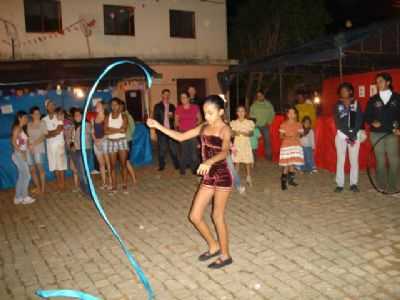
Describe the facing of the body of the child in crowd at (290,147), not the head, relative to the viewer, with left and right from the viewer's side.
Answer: facing the viewer

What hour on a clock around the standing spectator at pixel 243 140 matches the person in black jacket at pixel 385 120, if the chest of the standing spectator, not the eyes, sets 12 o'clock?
The person in black jacket is roughly at 10 o'clock from the standing spectator.

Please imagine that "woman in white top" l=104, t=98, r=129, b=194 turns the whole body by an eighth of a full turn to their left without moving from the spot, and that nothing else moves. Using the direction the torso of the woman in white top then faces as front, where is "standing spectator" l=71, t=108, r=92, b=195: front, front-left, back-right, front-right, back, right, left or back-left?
back

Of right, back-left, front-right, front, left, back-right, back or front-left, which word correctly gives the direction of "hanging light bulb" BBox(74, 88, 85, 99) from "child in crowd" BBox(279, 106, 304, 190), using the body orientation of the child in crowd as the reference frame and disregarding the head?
back-right

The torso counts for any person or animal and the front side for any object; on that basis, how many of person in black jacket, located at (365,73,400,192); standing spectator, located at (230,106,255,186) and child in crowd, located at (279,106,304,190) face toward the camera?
3

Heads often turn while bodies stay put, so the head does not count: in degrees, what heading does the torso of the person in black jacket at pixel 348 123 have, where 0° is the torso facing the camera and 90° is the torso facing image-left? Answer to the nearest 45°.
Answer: approximately 0°

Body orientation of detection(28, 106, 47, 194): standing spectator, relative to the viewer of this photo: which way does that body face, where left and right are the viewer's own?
facing the viewer and to the right of the viewer

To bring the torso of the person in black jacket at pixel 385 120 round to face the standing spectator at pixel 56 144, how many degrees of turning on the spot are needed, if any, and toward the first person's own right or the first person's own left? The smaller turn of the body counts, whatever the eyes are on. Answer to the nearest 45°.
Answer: approximately 90° to the first person's own right

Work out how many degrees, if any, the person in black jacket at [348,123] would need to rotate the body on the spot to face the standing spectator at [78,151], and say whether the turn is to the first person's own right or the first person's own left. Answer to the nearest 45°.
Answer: approximately 90° to the first person's own right

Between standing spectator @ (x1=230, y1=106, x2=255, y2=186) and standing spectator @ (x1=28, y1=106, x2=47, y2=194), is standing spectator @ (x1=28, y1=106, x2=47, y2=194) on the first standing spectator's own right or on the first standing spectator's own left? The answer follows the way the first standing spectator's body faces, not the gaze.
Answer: on the first standing spectator's own right

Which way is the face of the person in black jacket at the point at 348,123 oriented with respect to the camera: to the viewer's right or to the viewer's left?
to the viewer's left

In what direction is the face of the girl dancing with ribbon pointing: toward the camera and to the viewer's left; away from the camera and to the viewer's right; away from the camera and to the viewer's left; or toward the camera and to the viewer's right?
toward the camera and to the viewer's left

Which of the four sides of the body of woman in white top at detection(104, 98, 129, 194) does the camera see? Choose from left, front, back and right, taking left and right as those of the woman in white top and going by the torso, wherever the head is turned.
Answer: front

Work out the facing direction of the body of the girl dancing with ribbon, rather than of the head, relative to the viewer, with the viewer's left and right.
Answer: facing the viewer and to the left of the viewer

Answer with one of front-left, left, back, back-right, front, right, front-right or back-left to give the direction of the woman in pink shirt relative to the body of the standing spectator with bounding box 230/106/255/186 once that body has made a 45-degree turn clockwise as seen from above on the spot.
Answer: right

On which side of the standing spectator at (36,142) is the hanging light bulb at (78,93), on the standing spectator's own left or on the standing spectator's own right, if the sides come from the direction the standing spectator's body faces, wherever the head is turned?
on the standing spectator's own left

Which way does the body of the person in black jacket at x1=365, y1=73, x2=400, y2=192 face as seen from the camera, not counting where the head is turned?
toward the camera
